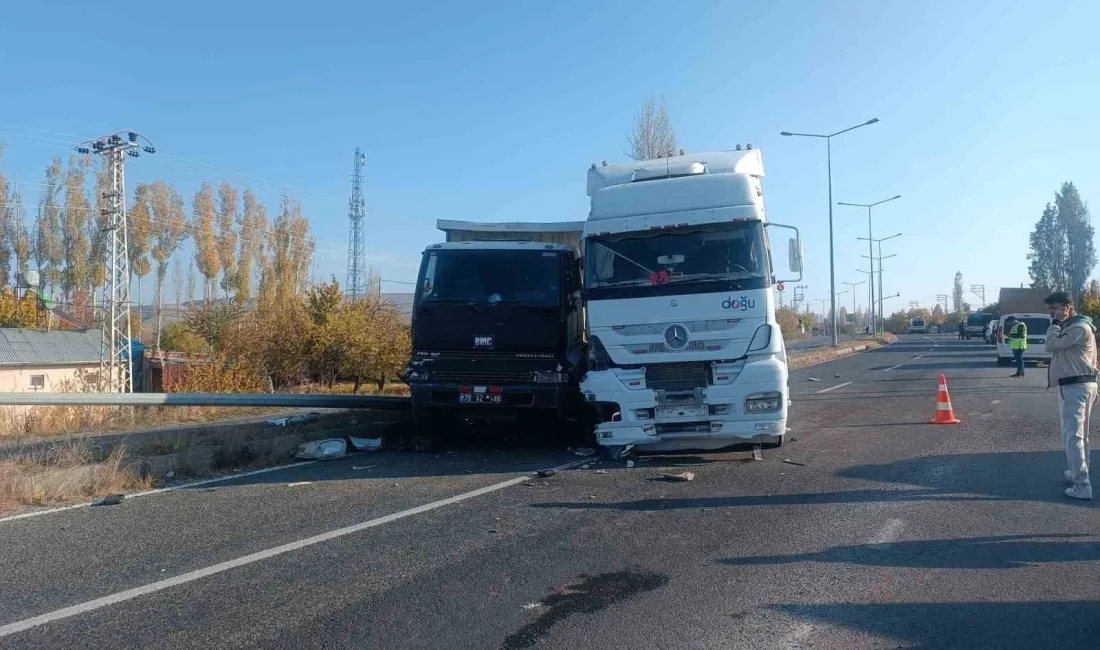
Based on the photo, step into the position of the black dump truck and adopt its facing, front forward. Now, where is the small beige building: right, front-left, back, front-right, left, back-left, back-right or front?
back-right

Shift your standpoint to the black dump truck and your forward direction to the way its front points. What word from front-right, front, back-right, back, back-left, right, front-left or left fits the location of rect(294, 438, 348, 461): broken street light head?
right

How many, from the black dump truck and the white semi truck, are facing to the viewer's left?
0

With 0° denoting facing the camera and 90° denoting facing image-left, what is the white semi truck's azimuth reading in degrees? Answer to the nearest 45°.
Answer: approximately 0°

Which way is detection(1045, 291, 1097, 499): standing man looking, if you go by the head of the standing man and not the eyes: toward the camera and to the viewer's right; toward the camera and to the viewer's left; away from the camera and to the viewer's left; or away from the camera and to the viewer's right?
toward the camera and to the viewer's left
